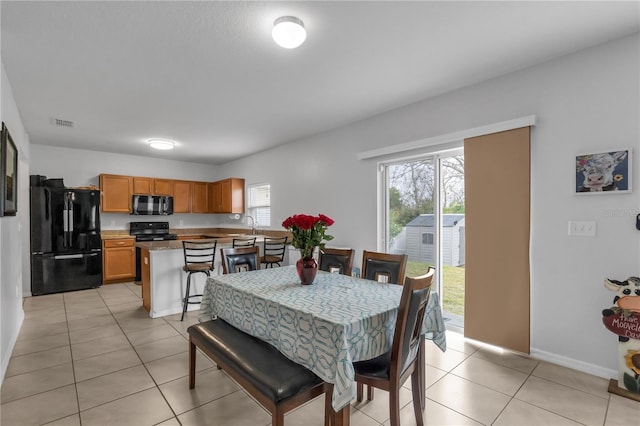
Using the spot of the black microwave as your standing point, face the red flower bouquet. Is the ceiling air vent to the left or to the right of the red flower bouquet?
right

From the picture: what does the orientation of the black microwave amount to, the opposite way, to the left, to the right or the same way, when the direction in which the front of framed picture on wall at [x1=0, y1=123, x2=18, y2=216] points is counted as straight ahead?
to the right

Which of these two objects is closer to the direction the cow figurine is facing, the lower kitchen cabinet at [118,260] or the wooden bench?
the wooden bench

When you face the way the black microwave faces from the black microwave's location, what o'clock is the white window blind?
The white window blind is roughly at 10 o'clock from the black microwave.

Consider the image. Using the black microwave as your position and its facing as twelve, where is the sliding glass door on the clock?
The sliding glass door is roughly at 11 o'clock from the black microwave.

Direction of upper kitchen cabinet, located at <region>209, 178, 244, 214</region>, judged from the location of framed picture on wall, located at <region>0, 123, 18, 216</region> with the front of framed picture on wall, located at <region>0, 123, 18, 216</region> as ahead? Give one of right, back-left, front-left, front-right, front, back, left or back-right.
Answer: front-left

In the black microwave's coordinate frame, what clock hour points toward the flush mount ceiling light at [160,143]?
The flush mount ceiling light is roughly at 12 o'clock from the black microwave.

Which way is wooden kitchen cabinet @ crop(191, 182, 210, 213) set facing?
toward the camera

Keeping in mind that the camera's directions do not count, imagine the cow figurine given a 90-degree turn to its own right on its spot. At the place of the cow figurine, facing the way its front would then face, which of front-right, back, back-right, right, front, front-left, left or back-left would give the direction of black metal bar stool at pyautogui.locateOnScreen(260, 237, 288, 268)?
front

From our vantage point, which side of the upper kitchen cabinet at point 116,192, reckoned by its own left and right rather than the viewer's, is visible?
front

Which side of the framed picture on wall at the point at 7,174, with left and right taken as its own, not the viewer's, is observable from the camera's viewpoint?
right

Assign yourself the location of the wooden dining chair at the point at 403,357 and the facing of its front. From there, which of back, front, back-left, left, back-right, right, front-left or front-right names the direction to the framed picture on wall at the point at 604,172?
right

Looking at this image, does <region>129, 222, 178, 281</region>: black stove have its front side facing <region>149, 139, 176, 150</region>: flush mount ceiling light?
yes

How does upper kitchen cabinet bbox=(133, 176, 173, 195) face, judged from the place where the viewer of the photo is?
facing the viewer
